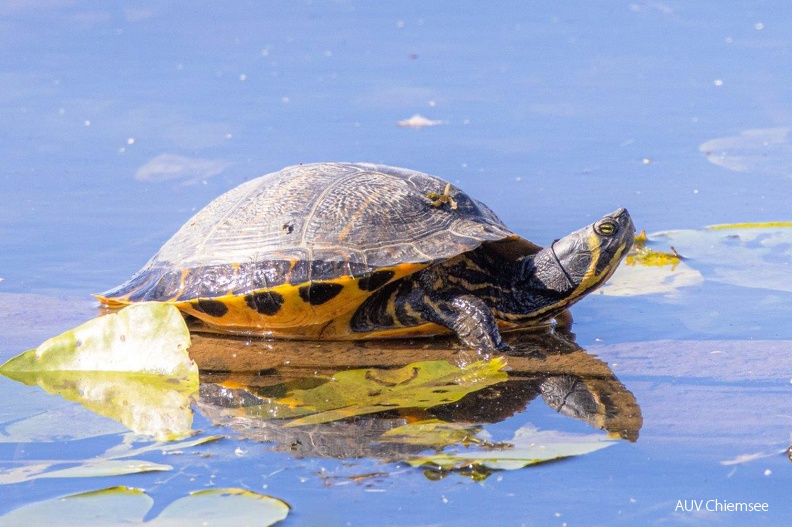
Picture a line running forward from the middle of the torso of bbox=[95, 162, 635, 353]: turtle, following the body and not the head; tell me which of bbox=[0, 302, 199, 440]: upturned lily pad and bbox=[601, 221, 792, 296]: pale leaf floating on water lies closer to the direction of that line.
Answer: the pale leaf floating on water

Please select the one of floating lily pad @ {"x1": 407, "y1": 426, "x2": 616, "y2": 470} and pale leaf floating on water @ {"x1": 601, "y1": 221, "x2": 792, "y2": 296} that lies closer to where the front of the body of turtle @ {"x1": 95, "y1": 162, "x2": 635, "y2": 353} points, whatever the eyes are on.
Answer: the pale leaf floating on water

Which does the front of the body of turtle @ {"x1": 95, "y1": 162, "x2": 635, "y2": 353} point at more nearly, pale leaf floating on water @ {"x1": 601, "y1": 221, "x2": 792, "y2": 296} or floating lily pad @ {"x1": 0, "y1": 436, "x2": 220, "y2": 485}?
the pale leaf floating on water

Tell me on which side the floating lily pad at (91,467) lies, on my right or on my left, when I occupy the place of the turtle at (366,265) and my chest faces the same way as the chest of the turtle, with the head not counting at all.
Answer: on my right

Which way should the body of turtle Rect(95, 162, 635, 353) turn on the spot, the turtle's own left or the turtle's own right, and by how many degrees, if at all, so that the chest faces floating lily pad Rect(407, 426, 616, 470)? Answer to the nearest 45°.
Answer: approximately 90° to the turtle's own right

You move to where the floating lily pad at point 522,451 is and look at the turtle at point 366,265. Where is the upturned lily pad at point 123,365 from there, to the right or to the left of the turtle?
left

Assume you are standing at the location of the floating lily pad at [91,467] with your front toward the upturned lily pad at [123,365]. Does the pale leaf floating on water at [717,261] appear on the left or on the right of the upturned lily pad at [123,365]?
right

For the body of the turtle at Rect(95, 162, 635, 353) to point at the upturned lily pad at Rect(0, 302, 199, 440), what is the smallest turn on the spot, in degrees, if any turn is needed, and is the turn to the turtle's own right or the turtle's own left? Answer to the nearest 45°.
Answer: approximately 135° to the turtle's own right

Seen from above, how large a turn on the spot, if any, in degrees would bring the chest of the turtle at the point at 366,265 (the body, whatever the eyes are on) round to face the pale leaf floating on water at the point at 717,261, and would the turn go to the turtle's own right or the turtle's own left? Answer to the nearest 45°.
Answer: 0° — it already faces it

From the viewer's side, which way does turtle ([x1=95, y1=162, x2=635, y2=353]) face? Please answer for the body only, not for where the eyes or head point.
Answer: to the viewer's right
